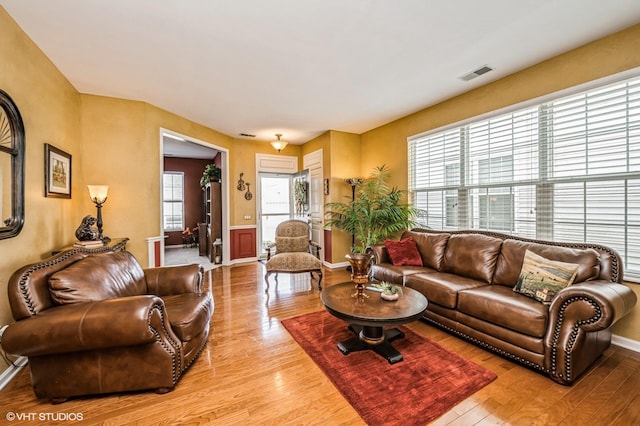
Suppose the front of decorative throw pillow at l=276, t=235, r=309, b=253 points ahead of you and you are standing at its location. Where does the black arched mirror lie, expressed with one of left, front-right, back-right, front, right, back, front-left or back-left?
front-right

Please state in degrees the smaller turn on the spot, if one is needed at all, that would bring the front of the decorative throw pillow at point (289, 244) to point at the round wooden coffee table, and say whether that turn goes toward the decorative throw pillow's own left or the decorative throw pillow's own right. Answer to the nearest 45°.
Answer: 0° — it already faces it

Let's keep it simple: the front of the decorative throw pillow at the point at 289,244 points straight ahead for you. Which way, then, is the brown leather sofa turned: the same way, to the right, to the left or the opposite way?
to the right

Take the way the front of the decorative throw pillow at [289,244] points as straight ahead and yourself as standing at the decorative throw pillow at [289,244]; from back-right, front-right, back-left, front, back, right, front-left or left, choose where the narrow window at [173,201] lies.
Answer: back-right

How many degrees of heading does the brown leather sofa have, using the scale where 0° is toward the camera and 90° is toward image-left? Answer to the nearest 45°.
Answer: approximately 45°

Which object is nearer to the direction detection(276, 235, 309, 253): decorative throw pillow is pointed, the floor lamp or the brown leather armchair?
the brown leather armchair

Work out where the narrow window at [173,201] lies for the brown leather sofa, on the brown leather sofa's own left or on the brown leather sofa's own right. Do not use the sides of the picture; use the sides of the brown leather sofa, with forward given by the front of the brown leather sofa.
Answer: on the brown leather sofa's own right

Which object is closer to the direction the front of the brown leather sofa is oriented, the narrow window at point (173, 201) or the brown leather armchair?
the brown leather armchair

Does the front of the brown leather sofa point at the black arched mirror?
yes

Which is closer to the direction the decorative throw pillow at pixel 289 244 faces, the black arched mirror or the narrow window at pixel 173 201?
the black arched mirror

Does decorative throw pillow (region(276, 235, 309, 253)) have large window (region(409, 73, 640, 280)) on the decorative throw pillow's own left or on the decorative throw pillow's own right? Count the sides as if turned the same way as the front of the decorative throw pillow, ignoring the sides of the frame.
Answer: on the decorative throw pillow's own left

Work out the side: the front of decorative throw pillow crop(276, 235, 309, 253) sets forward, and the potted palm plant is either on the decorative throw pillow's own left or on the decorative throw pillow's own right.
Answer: on the decorative throw pillow's own left

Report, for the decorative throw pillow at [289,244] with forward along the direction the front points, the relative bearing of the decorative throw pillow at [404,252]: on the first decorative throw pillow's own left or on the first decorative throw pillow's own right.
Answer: on the first decorative throw pillow's own left
